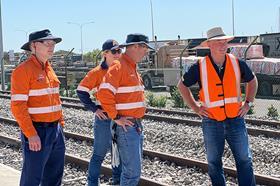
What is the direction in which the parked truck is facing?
to the viewer's left

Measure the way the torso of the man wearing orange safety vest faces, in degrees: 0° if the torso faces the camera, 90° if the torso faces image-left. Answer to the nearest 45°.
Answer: approximately 0°

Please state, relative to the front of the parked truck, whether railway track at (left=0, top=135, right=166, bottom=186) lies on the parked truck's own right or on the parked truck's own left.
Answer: on the parked truck's own left

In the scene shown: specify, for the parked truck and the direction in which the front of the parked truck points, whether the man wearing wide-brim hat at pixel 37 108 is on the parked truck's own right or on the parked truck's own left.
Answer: on the parked truck's own left

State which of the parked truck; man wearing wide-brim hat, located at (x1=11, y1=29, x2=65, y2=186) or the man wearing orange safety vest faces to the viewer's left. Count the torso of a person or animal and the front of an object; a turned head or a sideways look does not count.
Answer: the parked truck

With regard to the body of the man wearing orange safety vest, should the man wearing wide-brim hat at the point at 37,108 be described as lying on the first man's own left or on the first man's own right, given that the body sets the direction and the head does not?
on the first man's own right

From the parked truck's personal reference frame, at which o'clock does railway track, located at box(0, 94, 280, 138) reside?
The railway track is roughly at 9 o'clock from the parked truck.

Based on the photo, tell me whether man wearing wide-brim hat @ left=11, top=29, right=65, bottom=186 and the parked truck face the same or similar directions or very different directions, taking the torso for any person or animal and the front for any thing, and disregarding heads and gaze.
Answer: very different directions

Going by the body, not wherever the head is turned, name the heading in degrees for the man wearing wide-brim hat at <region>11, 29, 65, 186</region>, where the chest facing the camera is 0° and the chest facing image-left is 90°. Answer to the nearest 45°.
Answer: approximately 315°
